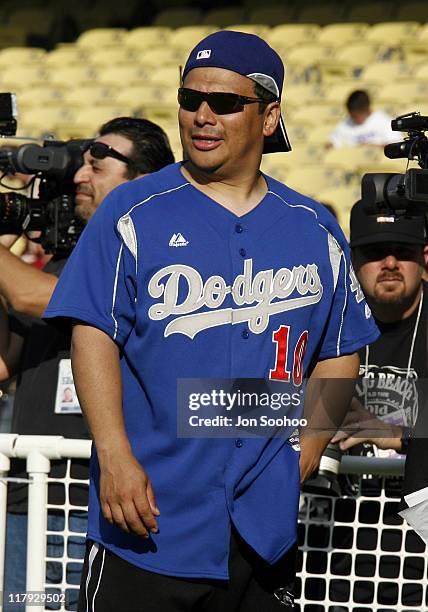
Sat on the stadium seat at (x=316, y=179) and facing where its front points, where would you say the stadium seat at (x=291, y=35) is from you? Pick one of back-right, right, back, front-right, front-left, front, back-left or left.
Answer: back

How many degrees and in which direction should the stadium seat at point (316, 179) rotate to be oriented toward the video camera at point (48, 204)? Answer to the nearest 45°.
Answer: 0° — it already faces it

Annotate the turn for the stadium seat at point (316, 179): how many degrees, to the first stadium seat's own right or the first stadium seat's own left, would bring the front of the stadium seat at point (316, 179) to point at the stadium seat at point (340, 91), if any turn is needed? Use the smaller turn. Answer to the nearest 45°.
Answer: approximately 180°

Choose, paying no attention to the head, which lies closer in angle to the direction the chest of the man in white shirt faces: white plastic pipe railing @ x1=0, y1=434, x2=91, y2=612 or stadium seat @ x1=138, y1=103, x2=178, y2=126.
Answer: the white plastic pipe railing

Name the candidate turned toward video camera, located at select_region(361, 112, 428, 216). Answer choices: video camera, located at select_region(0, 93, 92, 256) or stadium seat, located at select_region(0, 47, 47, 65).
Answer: the stadium seat

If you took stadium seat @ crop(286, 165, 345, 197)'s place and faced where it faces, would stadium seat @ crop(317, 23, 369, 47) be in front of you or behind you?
behind

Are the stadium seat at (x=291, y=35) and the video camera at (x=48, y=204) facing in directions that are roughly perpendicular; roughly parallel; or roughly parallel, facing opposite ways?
roughly perpendicular

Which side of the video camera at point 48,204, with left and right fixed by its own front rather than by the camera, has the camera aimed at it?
left

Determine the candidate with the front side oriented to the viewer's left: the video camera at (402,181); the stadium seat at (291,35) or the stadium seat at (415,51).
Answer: the video camera

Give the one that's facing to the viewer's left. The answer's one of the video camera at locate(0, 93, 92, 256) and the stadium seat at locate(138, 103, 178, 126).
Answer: the video camera

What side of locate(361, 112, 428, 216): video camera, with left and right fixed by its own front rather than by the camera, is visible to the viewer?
left
